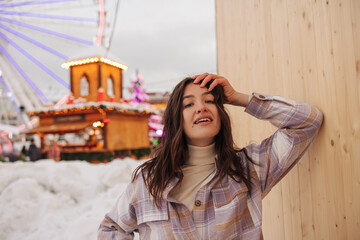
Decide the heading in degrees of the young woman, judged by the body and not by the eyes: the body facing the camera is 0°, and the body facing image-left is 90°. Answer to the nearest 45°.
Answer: approximately 0°

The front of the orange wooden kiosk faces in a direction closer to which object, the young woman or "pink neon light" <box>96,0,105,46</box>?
the young woman

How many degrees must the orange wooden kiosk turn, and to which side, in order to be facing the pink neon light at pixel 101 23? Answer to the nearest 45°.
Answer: approximately 135° to its right

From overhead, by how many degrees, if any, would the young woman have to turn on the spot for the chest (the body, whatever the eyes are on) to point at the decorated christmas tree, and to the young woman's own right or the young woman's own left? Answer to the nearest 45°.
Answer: approximately 180°

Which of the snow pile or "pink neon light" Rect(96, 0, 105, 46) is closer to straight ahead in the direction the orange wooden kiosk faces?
the snow pile

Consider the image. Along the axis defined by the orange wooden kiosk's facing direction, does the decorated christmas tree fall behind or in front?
behind

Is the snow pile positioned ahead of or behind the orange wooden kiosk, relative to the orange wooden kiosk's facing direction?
ahead

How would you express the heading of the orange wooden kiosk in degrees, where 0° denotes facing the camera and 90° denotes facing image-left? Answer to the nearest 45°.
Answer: approximately 45°
